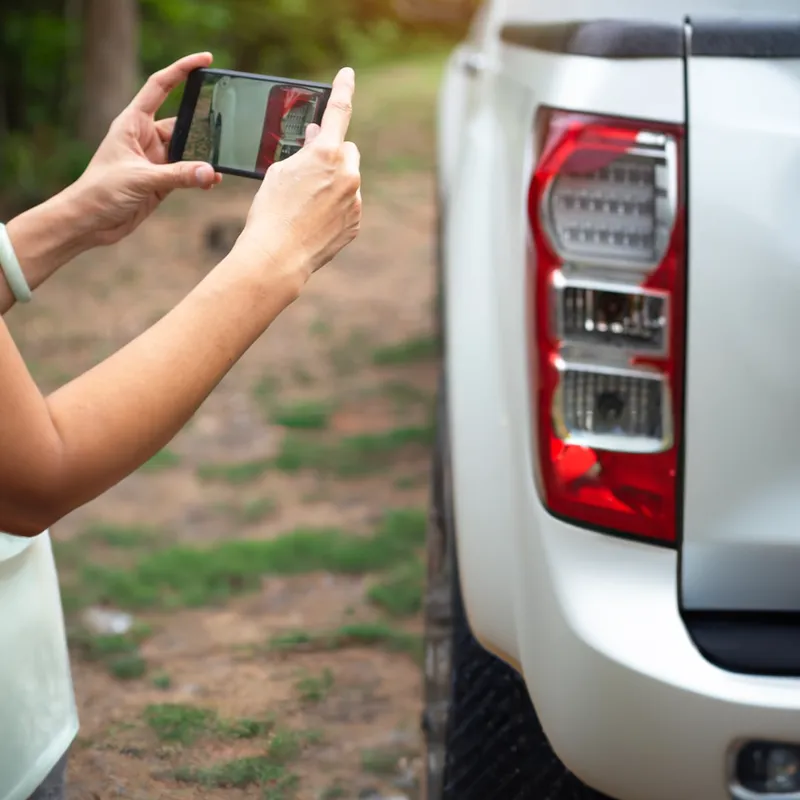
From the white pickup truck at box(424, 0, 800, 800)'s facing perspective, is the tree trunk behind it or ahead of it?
ahead

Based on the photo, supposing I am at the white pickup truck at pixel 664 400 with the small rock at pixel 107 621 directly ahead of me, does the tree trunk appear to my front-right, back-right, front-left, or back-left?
front-right

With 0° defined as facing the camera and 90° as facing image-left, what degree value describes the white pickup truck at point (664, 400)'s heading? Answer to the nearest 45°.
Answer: approximately 180°

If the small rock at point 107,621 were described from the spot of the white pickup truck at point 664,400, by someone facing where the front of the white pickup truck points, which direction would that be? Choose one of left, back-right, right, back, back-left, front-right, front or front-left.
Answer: front-left

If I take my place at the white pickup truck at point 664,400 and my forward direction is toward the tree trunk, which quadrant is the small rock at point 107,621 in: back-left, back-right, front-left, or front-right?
front-left
